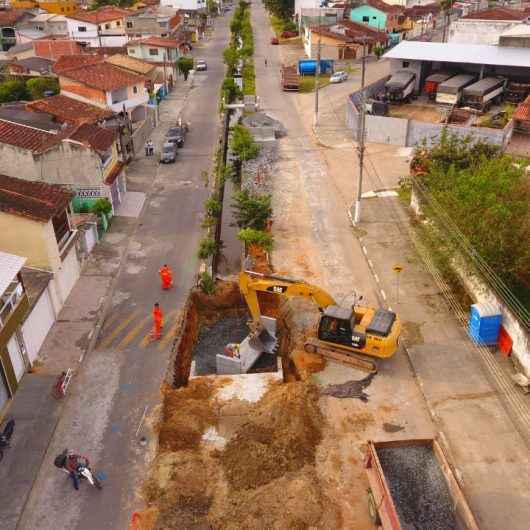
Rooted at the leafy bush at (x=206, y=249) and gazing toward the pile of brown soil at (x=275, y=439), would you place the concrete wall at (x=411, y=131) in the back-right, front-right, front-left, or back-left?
back-left

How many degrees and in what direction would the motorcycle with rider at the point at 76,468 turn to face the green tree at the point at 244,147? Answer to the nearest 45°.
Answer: approximately 90° to its left

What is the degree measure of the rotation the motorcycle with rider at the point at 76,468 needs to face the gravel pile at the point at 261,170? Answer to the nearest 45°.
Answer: approximately 90° to its left

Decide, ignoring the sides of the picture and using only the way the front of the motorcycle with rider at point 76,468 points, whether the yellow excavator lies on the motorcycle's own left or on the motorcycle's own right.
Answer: on the motorcycle's own left

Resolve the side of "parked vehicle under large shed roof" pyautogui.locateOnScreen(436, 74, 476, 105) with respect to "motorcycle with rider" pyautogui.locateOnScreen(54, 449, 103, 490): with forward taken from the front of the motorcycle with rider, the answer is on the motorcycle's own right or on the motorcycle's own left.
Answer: on the motorcycle's own left

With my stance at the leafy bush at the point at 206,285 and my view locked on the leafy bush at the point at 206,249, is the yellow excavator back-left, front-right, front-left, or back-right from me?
back-right

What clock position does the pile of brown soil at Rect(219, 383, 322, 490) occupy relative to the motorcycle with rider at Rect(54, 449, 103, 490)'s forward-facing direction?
The pile of brown soil is roughly at 11 o'clock from the motorcycle with rider.

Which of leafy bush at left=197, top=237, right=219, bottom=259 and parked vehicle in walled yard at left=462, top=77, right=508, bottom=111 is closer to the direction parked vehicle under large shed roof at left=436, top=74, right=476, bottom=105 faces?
the leafy bush

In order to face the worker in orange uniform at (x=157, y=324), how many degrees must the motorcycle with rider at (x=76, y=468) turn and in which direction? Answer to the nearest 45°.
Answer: approximately 90° to its left
